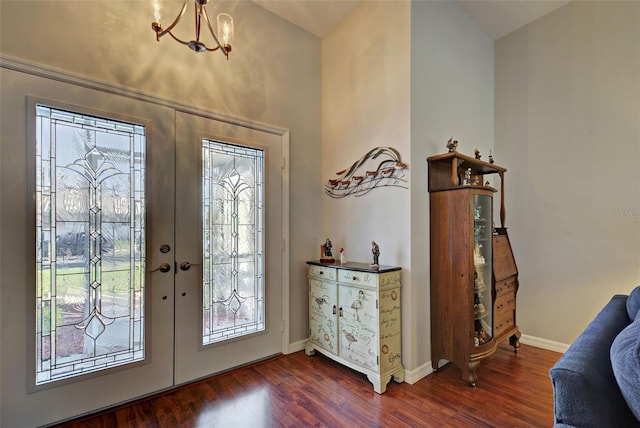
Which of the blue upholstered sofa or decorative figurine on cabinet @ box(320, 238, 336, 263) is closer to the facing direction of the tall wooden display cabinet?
the blue upholstered sofa

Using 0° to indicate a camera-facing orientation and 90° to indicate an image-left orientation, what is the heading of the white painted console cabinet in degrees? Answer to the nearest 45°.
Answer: approximately 45°

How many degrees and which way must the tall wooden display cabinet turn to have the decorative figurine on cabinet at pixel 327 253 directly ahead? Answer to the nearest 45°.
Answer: approximately 135° to its right

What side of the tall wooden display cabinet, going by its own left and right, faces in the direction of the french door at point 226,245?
right
